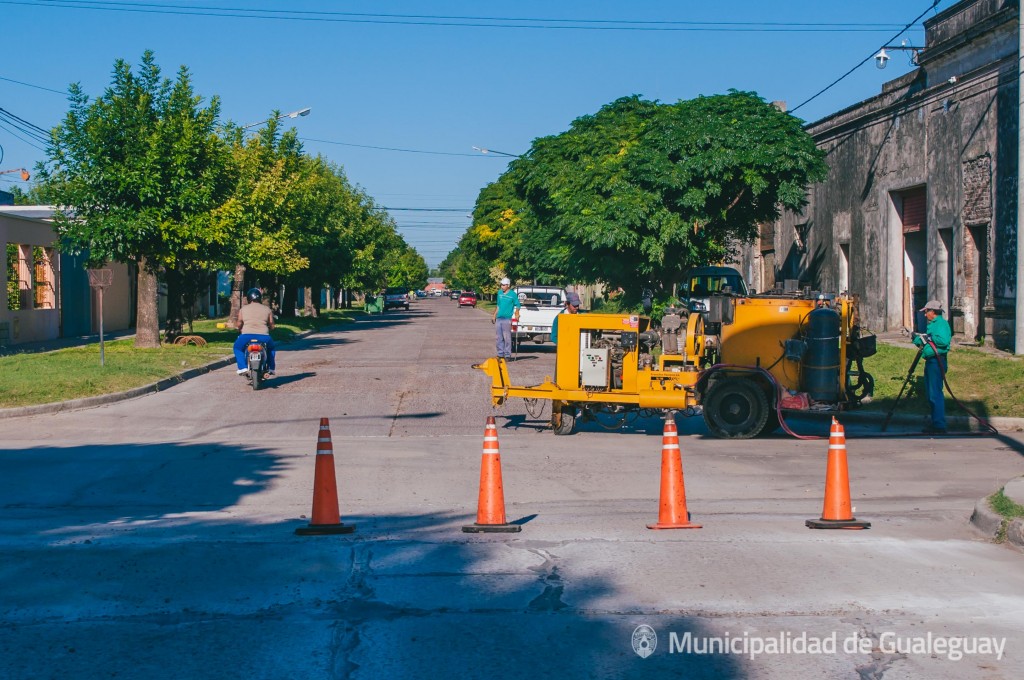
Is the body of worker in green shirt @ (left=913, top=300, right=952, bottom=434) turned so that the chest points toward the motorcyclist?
yes

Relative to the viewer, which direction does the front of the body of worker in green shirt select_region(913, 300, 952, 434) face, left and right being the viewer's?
facing to the left of the viewer

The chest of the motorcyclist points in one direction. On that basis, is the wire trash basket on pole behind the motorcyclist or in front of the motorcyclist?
in front

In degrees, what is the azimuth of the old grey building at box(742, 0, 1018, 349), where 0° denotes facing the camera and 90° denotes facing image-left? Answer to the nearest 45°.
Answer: approximately 45°

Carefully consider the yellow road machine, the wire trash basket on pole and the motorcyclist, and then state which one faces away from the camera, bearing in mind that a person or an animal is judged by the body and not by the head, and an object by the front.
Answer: the motorcyclist

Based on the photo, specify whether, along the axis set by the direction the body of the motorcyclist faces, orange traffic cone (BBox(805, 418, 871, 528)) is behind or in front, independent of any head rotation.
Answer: behind

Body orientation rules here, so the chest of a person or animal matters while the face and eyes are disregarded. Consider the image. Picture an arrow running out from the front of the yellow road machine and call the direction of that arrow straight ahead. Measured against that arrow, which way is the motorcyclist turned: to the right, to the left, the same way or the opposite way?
to the right

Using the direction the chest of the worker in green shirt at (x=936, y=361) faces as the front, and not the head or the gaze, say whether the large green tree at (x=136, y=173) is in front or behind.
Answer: in front

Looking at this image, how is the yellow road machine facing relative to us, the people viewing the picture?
facing to the left of the viewer

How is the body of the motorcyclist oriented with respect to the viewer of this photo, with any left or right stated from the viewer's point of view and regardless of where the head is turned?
facing away from the viewer
